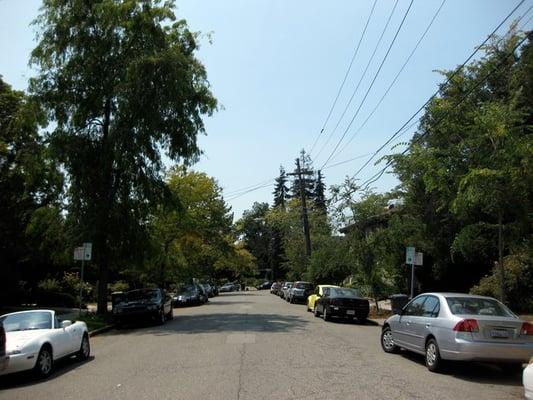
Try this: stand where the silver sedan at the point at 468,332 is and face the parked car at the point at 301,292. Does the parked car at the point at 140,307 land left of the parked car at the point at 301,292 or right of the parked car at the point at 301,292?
left

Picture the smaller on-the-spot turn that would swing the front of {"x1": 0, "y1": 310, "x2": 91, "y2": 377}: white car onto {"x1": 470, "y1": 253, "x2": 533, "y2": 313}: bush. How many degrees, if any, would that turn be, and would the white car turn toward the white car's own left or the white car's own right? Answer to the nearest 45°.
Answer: approximately 135° to the white car's own left

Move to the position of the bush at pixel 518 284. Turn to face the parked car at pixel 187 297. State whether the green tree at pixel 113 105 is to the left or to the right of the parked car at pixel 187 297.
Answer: left

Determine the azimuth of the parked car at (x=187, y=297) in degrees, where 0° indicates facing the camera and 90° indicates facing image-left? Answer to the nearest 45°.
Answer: approximately 45°

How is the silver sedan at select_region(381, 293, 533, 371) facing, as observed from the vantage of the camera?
facing away from the viewer and to the left of the viewer

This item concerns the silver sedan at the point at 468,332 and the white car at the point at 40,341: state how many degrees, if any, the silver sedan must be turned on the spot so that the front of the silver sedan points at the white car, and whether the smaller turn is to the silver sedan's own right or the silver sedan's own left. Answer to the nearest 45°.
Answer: approximately 45° to the silver sedan's own left

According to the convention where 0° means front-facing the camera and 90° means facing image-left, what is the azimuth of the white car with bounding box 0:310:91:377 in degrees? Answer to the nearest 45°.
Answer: approximately 45°

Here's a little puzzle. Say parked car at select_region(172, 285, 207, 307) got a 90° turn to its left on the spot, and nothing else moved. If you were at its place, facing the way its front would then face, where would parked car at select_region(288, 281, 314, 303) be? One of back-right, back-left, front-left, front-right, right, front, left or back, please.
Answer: front-left

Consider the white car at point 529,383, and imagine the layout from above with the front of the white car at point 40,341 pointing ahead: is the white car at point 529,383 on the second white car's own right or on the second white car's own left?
on the second white car's own left
